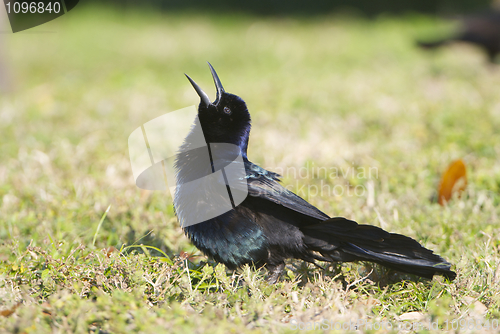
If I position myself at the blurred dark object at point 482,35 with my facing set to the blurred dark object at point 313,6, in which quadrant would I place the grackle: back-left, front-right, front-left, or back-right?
back-left

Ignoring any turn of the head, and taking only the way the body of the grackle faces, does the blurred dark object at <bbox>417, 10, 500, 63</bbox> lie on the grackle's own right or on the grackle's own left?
on the grackle's own right

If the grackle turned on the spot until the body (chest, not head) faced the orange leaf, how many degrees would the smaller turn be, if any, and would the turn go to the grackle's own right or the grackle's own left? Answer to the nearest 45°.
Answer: approximately 135° to the grackle's own right

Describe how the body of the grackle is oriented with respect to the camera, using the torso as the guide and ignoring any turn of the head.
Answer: to the viewer's left

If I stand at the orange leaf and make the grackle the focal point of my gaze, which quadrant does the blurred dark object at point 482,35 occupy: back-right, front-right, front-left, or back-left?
back-right

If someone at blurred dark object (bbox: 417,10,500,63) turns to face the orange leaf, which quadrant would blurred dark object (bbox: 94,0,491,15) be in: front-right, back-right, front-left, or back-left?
back-right

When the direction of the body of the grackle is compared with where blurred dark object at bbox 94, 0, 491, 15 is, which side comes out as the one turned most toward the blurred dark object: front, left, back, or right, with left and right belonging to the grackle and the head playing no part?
right
